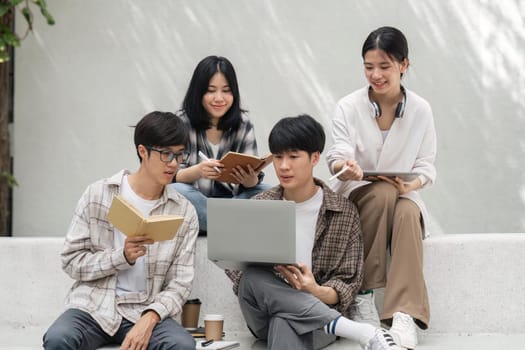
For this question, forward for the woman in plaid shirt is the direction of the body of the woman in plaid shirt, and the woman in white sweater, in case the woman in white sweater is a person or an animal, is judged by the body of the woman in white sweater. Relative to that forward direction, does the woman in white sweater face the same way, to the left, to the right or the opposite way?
the same way

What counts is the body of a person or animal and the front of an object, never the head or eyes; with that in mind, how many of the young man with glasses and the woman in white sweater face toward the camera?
2

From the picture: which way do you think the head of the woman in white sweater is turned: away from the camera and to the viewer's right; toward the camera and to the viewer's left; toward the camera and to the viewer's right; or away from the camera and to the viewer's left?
toward the camera and to the viewer's left

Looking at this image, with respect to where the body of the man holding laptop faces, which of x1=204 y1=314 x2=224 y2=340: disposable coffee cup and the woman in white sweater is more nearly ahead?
the disposable coffee cup

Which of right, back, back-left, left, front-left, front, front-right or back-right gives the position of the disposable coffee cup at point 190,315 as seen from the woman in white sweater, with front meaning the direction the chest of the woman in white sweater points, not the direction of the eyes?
right

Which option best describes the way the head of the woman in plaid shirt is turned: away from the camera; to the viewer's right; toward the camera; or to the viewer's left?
toward the camera

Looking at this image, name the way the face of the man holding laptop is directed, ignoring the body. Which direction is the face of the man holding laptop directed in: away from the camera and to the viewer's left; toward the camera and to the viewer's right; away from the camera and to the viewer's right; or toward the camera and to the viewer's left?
toward the camera and to the viewer's left

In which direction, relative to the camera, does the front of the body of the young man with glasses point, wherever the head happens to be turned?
toward the camera

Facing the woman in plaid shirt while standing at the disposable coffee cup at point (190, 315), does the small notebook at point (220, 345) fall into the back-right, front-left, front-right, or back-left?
back-right

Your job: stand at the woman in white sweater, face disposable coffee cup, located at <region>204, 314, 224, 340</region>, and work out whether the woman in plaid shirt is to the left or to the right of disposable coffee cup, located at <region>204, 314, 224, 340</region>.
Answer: right

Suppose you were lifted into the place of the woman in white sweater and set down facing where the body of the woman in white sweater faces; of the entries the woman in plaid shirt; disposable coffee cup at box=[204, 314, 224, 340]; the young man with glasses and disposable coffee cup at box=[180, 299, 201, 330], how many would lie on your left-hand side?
0

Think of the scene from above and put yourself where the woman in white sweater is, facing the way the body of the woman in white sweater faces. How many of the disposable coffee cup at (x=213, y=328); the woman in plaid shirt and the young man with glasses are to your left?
0

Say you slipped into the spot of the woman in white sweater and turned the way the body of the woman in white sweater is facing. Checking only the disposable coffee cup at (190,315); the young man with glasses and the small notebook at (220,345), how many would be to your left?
0

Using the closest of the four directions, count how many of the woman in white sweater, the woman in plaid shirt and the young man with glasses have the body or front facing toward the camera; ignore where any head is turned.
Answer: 3

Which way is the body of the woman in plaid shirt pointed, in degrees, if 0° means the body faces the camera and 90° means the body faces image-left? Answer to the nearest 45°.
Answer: approximately 0°

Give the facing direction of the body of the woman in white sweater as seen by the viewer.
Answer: toward the camera

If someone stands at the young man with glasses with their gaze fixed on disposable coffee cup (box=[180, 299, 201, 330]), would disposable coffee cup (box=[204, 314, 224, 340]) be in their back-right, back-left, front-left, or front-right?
front-right

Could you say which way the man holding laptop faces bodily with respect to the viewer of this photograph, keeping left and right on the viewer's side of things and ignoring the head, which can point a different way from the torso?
facing the viewer and to the left of the viewer

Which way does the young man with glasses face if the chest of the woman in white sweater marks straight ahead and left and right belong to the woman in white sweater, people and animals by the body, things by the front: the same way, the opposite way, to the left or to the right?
the same way
